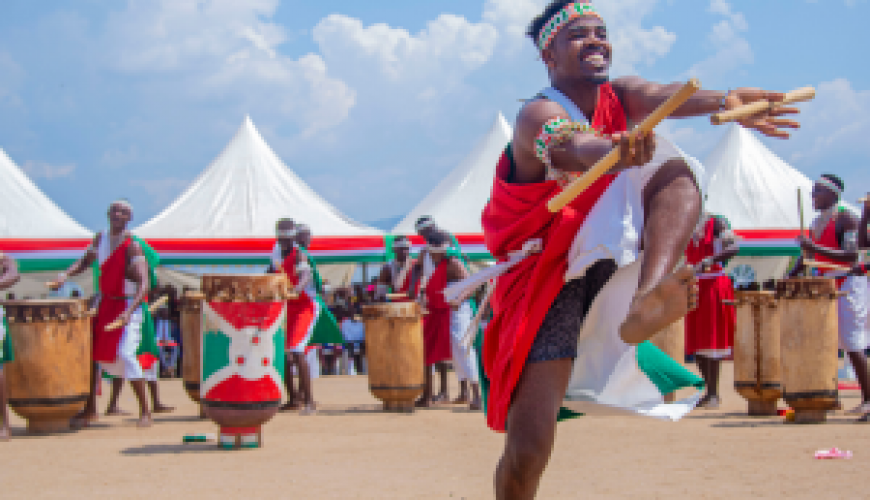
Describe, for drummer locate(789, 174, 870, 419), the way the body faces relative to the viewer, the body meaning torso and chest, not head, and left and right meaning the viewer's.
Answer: facing to the left of the viewer

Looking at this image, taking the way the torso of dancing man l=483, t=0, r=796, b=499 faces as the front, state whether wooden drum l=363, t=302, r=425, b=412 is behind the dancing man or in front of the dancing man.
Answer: behind

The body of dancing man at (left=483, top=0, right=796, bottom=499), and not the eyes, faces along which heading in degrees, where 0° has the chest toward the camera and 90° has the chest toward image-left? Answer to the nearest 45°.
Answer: approximately 315°

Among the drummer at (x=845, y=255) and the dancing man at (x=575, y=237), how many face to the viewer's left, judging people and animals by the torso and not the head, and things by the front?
1

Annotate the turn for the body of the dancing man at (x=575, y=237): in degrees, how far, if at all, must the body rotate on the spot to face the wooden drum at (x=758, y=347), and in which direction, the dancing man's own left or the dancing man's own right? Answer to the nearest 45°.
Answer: approximately 135° to the dancing man's own left

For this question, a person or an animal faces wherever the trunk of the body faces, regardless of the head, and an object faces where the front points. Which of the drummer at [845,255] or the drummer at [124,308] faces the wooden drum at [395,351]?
the drummer at [845,255]

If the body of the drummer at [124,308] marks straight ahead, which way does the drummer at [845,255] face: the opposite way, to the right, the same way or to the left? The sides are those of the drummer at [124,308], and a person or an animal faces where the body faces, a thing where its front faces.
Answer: to the right

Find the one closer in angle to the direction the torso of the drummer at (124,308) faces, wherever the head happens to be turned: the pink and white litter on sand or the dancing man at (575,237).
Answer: the dancing man
